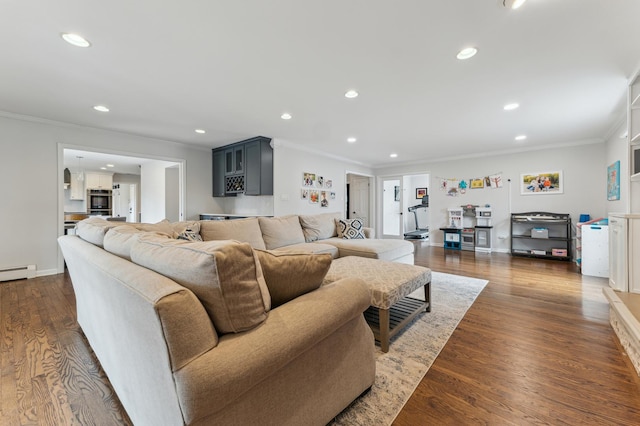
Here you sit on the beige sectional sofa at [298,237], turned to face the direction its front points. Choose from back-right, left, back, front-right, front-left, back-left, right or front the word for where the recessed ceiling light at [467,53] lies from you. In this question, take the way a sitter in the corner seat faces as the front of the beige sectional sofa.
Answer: front

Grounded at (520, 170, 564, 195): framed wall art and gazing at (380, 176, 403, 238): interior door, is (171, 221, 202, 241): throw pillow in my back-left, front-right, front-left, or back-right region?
front-left

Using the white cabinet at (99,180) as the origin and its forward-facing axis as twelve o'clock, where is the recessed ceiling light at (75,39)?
The recessed ceiling light is roughly at 12 o'clock from the white cabinet.

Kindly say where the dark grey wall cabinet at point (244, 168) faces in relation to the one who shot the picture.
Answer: facing the viewer and to the left of the viewer

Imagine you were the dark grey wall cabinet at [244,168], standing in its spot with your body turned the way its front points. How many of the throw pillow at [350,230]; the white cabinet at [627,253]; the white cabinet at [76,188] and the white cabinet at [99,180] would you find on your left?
2

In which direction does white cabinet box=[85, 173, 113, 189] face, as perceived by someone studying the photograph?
facing the viewer

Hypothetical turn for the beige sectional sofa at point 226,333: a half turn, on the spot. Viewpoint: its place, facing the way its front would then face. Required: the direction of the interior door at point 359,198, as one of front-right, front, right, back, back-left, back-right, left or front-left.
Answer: back

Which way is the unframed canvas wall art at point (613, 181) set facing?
to the viewer's left

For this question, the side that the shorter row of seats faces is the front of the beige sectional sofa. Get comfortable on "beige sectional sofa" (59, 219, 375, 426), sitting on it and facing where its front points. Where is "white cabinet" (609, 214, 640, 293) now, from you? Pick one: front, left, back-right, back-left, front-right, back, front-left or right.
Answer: front-right
